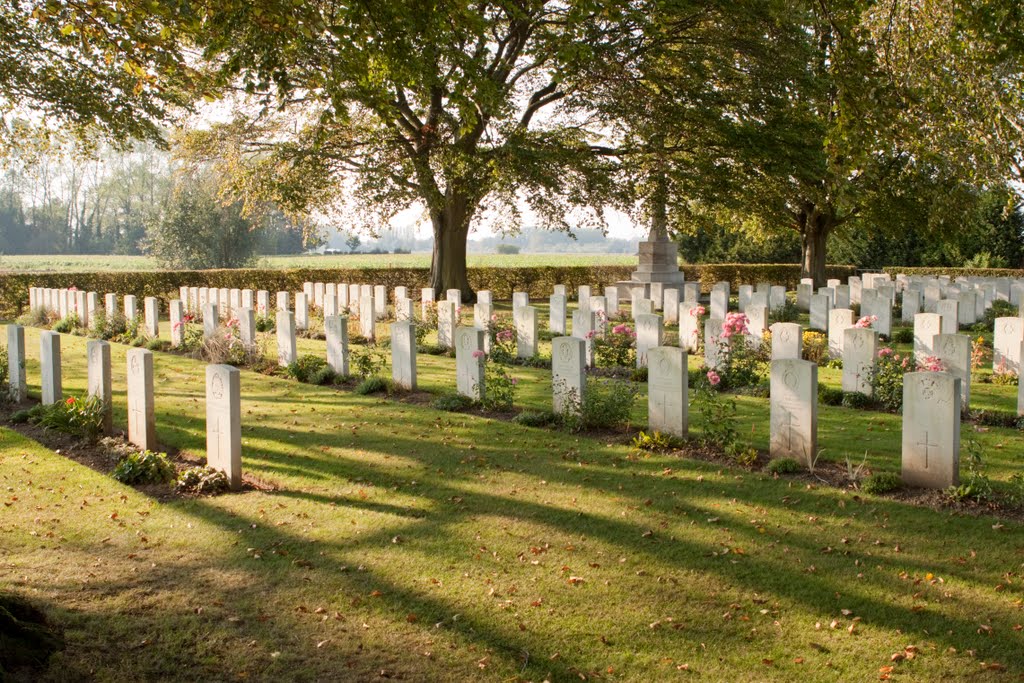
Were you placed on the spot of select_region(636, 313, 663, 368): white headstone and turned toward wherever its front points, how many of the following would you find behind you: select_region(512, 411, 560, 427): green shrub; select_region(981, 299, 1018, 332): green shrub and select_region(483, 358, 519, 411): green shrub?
1

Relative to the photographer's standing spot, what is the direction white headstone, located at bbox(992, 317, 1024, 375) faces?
facing the viewer

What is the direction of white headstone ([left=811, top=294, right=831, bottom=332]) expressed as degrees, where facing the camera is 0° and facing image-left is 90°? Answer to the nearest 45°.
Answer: approximately 45°

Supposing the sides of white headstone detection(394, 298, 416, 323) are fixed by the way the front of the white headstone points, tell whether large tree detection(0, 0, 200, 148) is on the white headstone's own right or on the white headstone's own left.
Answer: on the white headstone's own right

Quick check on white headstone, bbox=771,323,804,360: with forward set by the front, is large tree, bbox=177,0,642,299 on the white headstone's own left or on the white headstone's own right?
on the white headstone's own right

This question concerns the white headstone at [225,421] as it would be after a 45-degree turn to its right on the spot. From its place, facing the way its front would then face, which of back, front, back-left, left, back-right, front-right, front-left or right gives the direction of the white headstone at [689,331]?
back-right

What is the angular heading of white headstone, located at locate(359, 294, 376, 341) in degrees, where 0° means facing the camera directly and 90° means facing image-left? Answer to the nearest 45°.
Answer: approximately 45°

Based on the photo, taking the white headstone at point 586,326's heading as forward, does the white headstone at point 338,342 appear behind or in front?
in front

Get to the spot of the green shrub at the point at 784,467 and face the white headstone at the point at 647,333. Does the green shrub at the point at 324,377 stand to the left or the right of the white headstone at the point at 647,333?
left

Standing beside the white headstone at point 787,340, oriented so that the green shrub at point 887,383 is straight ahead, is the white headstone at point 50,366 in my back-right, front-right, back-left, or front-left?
back-right

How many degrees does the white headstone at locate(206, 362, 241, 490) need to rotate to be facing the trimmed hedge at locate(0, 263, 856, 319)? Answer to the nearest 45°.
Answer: approximately 135° to its right

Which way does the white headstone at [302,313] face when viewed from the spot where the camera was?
facing the viewer and to the left of the viewer

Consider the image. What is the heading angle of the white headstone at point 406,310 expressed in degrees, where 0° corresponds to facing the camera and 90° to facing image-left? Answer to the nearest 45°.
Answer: approximately 45°

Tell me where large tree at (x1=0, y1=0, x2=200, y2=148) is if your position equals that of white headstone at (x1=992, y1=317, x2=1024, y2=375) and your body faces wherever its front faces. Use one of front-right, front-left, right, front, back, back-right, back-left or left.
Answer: right

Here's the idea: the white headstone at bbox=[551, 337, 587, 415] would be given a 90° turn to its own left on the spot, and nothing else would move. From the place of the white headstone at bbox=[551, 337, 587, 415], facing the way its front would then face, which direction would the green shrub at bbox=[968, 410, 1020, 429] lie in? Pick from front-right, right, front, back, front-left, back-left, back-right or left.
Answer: front-left

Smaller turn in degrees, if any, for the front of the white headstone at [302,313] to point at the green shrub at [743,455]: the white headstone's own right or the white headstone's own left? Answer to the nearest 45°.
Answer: approximately 45° to the white headstone's own left
